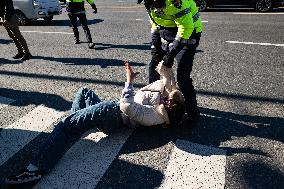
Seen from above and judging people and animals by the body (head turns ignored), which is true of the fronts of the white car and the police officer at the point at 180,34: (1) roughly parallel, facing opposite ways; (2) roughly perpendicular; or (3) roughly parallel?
roughly perpendicular

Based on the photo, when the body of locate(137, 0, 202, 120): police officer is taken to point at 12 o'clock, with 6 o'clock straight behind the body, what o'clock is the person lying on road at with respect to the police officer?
The person lying on road is roughly at 12 o'clock from the police officer.

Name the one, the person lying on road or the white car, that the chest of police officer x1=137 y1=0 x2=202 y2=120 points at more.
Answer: the person lying on road

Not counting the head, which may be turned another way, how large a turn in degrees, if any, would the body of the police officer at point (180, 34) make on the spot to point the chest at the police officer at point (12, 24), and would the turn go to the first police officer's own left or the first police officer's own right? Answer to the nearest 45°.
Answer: approximately 90° to the first police officer's own right

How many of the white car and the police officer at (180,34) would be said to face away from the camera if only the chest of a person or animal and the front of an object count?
0

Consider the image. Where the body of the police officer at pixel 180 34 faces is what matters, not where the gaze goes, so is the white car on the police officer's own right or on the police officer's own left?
on the police officer's own right
